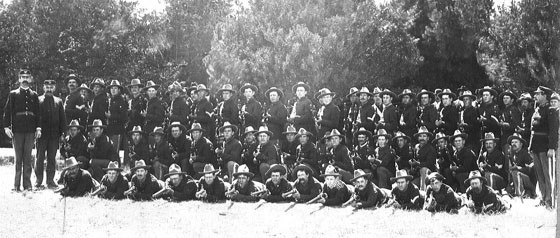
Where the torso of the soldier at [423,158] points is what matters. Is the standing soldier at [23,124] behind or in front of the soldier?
in front

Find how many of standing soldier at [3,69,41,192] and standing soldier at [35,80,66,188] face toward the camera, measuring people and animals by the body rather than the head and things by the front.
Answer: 2

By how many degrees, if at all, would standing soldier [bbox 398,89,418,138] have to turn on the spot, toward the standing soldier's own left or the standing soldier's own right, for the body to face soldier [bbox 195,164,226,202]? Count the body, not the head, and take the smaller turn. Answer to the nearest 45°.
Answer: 0° — they already face them

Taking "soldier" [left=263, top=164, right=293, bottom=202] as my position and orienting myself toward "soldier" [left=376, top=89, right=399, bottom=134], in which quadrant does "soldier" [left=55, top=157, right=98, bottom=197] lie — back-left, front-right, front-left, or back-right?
back-left

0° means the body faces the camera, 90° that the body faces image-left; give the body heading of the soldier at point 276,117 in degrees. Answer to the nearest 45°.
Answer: approximately 45°

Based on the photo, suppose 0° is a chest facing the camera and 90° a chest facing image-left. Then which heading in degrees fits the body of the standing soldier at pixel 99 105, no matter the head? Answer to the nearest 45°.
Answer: approximately 45°

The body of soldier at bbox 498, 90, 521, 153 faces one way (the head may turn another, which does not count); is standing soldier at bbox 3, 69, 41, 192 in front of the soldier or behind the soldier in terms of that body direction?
in front

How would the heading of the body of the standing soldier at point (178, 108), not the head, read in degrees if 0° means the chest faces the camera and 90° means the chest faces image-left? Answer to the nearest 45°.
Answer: approximately 45°

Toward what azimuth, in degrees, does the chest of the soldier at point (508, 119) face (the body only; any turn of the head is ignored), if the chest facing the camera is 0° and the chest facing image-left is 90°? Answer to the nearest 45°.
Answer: approximately 45°

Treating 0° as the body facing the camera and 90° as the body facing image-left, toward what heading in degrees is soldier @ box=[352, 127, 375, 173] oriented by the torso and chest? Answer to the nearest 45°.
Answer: approximately 45°

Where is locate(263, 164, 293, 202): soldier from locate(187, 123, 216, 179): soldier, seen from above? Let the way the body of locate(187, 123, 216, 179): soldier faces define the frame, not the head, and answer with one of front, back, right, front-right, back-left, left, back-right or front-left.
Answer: left
